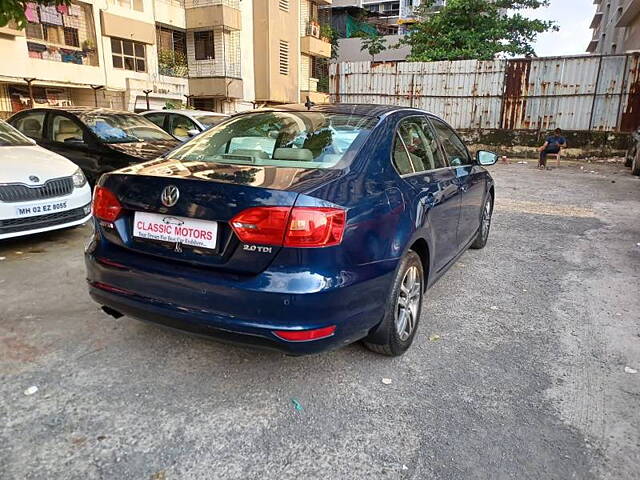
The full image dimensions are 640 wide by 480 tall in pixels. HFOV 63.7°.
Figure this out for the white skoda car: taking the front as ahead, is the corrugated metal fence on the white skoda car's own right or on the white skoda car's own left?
on the white skoda car's own left

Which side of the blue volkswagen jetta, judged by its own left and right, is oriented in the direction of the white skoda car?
left

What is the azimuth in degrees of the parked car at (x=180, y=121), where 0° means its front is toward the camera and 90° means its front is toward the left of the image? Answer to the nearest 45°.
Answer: approximately 315°

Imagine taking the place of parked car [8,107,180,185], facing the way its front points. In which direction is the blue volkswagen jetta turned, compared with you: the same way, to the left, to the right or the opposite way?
to the left

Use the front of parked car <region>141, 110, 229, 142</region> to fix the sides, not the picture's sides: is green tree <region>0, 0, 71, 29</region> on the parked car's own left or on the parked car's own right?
on the parked car's own right

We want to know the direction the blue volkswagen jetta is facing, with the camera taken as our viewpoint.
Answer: facing away from the viewer and to the right of the viewer

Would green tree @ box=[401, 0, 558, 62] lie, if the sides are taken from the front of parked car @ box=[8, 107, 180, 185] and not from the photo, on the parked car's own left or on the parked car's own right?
on the parked car's own left

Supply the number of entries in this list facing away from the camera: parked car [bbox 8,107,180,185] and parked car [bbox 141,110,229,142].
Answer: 0
